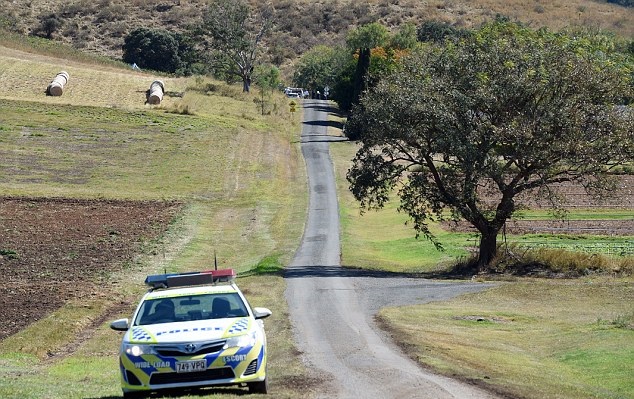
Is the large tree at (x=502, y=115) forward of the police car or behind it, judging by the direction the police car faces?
behind

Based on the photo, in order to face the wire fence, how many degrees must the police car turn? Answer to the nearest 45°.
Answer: approximately 135° to its left

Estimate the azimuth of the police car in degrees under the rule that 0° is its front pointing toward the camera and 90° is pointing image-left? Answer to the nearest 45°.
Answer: approximately 0°

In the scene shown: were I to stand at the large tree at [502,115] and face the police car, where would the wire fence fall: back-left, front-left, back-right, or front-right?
back-left
